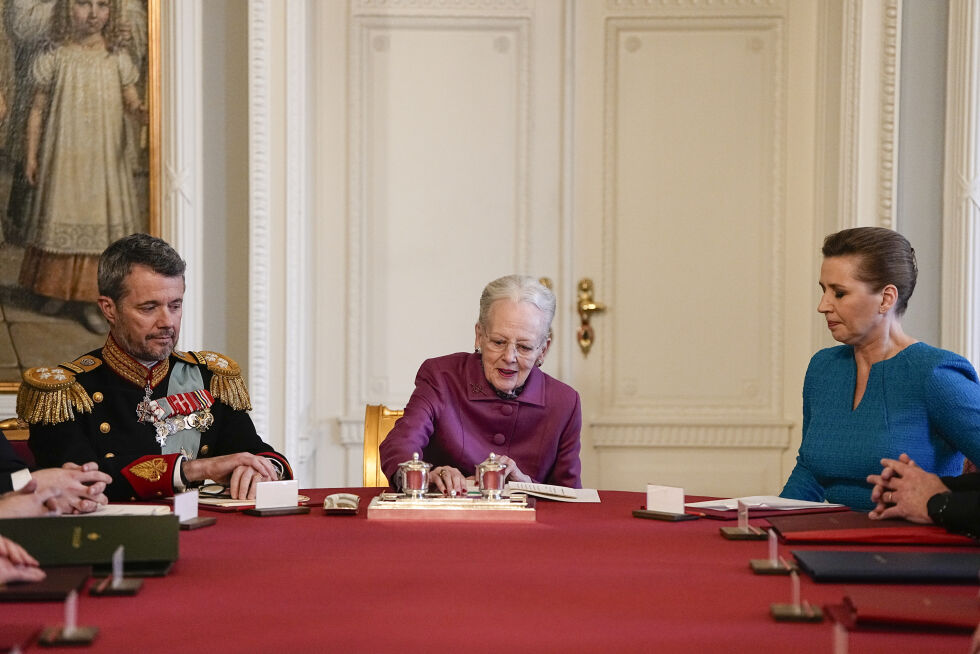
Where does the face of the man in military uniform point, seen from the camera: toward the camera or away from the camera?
toward the camera

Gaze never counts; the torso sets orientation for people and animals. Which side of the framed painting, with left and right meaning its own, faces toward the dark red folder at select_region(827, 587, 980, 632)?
front

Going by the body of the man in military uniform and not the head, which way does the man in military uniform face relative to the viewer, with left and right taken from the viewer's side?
facing the viewer and to the right of the viewer

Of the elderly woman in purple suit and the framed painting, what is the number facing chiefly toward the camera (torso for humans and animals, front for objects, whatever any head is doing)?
2

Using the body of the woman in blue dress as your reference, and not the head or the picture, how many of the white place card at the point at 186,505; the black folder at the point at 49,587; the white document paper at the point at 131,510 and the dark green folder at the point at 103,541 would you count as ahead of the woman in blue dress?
4

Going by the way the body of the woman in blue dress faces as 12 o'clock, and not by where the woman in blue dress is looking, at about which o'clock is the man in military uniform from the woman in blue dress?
The man in military uniform is roughly at 1 o'clock from the woman in blue dress.

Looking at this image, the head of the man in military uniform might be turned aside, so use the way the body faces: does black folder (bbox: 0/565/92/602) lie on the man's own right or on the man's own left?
on the man's own right

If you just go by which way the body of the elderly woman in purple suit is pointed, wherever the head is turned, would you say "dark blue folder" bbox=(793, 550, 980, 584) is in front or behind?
in front

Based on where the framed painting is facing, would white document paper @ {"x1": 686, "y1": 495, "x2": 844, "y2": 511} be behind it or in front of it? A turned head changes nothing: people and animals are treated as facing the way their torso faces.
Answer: in front

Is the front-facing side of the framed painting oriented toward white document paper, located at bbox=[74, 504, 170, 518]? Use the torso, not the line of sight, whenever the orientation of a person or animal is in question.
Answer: yes

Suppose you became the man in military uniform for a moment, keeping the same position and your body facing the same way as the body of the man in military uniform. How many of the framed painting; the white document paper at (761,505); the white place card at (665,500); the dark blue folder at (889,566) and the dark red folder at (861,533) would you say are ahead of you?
4

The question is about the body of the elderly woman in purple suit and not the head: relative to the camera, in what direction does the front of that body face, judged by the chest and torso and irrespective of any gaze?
toward the camera

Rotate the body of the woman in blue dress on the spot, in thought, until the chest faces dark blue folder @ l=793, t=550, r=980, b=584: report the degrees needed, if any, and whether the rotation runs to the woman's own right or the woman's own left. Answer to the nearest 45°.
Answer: approximately 45° to the woman's own left

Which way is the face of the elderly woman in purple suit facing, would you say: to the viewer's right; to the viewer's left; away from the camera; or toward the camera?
toward the camera

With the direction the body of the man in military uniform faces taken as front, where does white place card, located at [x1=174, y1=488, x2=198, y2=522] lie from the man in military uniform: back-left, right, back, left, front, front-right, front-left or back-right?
front-right

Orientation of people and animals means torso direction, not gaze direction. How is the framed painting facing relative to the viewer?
toward the camera

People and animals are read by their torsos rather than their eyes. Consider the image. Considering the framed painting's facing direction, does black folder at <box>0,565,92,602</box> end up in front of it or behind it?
in front

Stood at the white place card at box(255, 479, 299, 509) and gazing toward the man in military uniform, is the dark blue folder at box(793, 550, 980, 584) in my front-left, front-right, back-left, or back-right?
back-right

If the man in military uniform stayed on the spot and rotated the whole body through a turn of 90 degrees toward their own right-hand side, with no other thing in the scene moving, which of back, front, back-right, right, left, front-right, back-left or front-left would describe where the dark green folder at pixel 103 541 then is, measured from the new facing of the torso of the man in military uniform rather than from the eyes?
front-left
